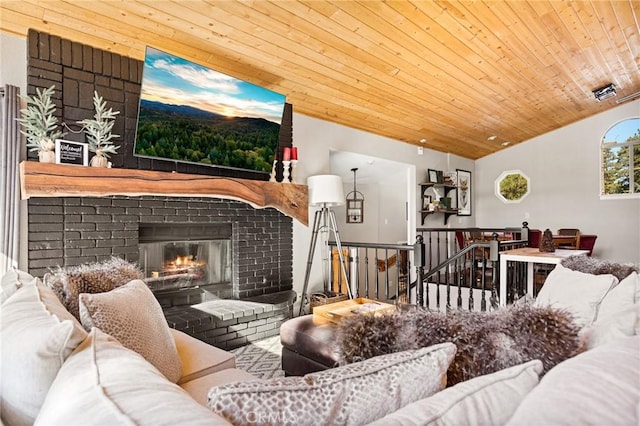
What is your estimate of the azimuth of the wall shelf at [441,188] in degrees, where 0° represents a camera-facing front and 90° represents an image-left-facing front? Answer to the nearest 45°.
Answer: approximately 315°

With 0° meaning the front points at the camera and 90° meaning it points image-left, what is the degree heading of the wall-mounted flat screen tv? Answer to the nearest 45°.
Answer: approximately 315°

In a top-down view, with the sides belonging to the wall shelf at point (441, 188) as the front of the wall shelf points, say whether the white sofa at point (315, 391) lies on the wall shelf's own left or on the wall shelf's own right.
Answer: on the wall shelf's own right

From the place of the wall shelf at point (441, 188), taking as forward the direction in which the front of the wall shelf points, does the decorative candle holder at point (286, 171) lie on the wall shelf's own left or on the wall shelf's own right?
on the wall shelf's own right

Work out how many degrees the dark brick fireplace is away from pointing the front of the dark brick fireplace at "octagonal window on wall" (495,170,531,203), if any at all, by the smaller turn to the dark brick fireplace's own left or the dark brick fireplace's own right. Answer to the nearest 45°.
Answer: approximately 45° to the dark brick fireplace's own left

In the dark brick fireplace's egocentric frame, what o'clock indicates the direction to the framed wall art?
The framed wall art is roughly at 10 o'clock from the dark brick fireplace.

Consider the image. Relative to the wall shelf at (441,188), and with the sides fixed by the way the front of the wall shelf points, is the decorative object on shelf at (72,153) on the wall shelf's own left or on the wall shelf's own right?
on the wall shelf's own right

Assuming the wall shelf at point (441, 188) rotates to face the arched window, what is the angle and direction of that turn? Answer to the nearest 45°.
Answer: approximately 45° to its left

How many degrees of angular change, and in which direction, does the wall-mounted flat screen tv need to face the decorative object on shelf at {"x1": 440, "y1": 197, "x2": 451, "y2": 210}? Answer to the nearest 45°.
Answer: approximately 90° to its left

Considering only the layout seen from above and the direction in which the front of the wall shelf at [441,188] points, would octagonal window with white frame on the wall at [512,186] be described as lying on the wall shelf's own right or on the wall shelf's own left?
on the wall shelf's own left

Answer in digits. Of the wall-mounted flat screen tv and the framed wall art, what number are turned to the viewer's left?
0
